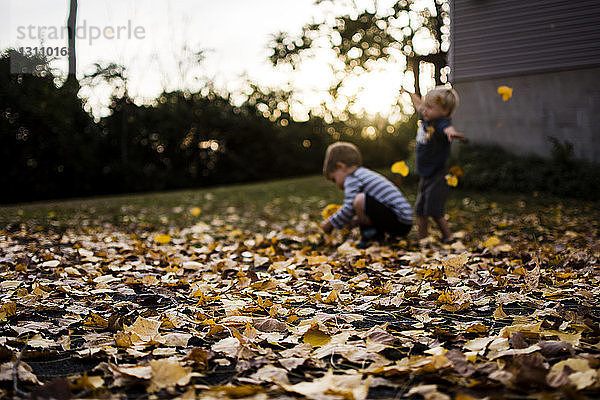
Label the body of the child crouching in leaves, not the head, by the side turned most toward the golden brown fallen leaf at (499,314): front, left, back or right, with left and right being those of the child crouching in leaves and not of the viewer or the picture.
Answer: left

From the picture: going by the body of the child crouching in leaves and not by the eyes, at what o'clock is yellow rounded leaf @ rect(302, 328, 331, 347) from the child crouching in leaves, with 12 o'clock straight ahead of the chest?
The yellow rounded leaf is roughly at 9 o'clock from the child crouching in leaves.

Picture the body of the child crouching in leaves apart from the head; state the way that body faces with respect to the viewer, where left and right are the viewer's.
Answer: facing to the left of the viewer
